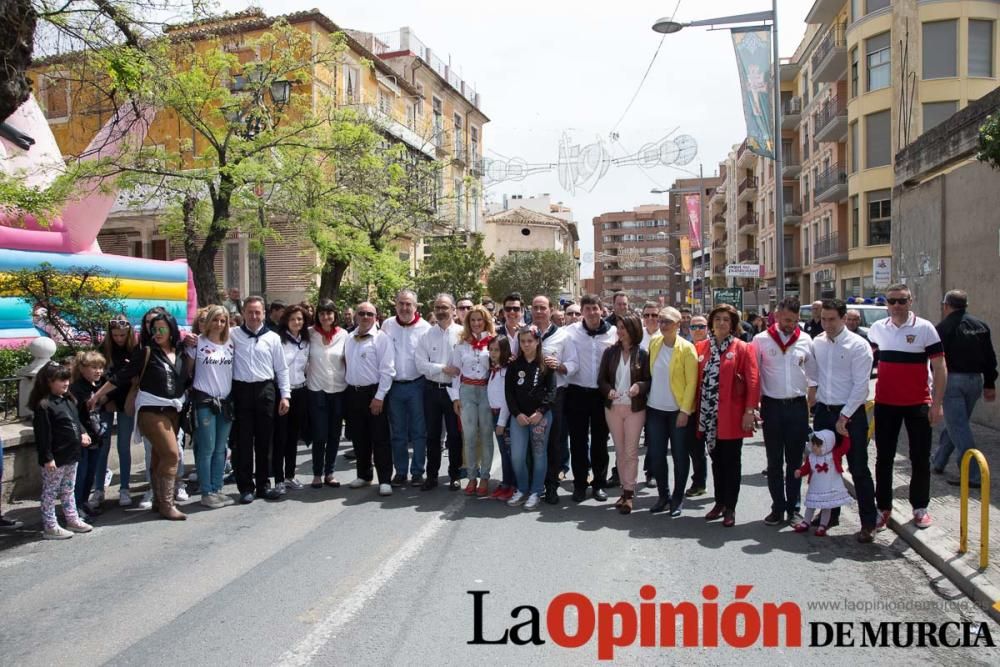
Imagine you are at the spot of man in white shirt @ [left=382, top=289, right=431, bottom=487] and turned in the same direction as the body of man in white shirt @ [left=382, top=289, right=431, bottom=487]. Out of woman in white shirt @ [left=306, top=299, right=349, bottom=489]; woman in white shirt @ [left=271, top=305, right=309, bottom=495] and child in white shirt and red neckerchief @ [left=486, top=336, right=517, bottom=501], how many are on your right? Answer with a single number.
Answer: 2

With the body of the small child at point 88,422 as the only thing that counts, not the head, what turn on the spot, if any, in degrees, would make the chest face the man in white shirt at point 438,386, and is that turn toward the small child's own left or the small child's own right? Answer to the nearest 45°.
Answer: approximately 45° to the small child's own left

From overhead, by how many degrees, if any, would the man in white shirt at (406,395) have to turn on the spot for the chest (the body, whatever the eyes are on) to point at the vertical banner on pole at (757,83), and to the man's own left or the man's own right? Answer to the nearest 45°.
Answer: approximately 135° to the man's own left

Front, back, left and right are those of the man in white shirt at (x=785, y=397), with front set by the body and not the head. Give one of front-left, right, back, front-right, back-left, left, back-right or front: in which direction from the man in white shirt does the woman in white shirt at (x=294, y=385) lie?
right

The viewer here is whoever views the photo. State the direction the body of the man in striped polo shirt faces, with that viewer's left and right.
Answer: facing the viewer

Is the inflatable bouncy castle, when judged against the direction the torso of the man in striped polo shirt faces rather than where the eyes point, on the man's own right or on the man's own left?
on the man's own right

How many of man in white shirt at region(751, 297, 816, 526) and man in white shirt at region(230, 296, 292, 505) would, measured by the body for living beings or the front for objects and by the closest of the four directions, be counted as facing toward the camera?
2

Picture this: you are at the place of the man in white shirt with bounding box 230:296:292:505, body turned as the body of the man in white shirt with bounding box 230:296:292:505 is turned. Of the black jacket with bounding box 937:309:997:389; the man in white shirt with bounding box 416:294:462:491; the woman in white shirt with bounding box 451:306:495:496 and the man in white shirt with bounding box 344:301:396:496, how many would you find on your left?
4

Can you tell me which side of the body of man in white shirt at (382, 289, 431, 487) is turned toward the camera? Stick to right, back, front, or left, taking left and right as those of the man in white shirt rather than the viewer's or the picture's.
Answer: front
